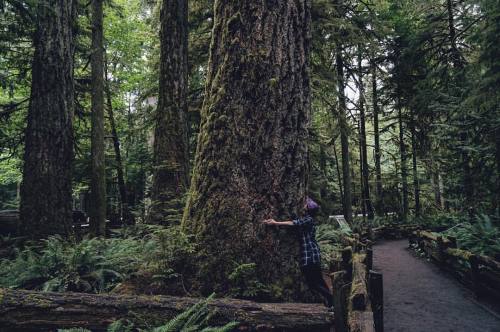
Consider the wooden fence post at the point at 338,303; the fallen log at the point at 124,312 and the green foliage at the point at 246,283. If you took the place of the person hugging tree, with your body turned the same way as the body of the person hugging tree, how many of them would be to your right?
0

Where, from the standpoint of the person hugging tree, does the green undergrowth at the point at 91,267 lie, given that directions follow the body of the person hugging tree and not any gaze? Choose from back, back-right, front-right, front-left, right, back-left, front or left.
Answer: front

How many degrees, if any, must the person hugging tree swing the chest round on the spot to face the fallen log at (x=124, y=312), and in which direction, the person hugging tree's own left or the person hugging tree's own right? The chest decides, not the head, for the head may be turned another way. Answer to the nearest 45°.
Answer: approximately 45° to the person hugging tree's own left

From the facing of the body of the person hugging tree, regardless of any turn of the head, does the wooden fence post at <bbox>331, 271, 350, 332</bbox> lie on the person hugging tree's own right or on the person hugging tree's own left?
on the person hugging tree's own left

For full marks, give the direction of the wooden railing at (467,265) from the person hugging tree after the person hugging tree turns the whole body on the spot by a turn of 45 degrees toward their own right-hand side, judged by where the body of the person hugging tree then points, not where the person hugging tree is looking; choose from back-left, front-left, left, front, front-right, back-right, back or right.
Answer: right

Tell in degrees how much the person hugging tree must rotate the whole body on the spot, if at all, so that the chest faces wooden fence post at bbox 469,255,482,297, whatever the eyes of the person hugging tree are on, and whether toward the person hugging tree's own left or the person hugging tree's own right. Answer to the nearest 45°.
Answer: approximately 135° to the person hugging tree's own right

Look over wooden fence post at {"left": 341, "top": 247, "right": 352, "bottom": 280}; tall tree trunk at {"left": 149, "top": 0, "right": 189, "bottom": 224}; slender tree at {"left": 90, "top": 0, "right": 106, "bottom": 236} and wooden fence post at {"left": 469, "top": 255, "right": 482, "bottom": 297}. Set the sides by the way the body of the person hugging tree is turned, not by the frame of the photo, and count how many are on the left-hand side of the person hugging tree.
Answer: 0

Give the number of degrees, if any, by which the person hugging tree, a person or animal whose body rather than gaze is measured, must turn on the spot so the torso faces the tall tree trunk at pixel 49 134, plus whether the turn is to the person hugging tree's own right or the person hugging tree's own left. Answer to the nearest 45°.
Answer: approximately 45° to the person hugging tree's own right

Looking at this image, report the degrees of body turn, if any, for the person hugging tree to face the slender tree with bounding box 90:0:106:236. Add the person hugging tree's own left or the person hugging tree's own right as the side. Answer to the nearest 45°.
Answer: approximately 45° to the person hugging tree's own right

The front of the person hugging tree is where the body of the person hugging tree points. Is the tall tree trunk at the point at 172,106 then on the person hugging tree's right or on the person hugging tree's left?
on the person hugging tree's right

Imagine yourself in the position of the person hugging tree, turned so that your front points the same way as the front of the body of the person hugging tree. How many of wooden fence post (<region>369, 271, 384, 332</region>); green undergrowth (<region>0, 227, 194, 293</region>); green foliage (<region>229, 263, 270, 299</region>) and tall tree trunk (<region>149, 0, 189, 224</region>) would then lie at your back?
1

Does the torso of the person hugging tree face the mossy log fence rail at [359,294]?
no

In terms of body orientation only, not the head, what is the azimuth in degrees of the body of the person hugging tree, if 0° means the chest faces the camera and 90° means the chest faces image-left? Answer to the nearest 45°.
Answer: approximately 90°

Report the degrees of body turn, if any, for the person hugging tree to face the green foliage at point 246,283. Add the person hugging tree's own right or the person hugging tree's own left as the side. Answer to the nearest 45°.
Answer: approximately 45° to the person hugging tree's own left

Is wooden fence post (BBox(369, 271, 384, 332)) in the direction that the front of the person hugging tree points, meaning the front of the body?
no

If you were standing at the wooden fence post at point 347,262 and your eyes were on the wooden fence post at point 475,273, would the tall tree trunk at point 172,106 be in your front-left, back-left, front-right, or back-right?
back-left
